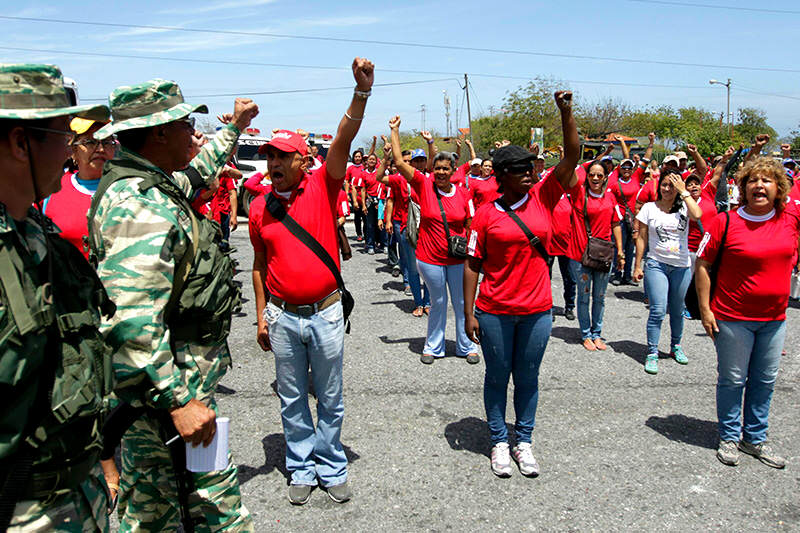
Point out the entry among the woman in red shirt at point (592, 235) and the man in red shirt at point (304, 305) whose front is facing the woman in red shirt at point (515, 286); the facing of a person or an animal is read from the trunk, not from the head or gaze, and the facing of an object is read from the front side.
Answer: the woman in red shirt at point (592, 235)

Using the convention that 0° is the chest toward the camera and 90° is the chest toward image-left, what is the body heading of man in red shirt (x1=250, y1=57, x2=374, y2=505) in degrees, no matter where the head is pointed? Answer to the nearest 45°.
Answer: approximately 0°

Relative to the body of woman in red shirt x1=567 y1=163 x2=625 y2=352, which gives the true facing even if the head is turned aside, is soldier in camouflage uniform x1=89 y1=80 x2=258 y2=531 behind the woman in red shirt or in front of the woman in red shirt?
in front

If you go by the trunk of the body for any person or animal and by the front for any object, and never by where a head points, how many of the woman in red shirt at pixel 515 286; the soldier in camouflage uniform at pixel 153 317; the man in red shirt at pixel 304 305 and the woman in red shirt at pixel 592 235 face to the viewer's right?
1

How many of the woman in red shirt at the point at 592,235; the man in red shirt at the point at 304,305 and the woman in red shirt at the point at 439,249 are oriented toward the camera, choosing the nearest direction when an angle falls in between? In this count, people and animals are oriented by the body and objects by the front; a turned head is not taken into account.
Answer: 3

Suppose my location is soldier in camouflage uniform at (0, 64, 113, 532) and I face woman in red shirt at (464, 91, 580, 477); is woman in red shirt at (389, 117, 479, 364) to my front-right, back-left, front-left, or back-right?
front-left

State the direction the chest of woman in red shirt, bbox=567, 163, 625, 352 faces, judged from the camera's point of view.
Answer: toward the camera

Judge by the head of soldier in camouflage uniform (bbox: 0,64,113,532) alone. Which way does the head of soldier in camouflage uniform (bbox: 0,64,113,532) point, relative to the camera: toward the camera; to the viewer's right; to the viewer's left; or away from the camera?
to the viewer's right

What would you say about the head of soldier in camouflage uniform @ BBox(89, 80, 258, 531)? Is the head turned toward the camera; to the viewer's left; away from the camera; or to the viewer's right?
to the viewer's right

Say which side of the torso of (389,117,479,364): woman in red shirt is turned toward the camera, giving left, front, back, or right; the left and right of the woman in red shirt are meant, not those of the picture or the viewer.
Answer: front

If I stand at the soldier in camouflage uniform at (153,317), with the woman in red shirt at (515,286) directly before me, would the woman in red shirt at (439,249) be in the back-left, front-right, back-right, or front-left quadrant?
front-left

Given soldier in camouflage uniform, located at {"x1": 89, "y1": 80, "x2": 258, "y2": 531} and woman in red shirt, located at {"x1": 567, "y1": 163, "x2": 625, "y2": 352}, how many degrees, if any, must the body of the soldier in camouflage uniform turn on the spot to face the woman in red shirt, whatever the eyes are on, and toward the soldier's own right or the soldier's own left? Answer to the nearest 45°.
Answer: approximately 45° to the soldier's own left

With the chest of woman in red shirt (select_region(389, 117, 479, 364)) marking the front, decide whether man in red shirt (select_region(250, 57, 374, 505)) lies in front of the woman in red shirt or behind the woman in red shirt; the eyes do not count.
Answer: in front

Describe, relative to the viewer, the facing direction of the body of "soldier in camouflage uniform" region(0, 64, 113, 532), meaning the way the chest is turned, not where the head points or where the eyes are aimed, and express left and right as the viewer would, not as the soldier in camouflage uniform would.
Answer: facing to the right of the viewer
